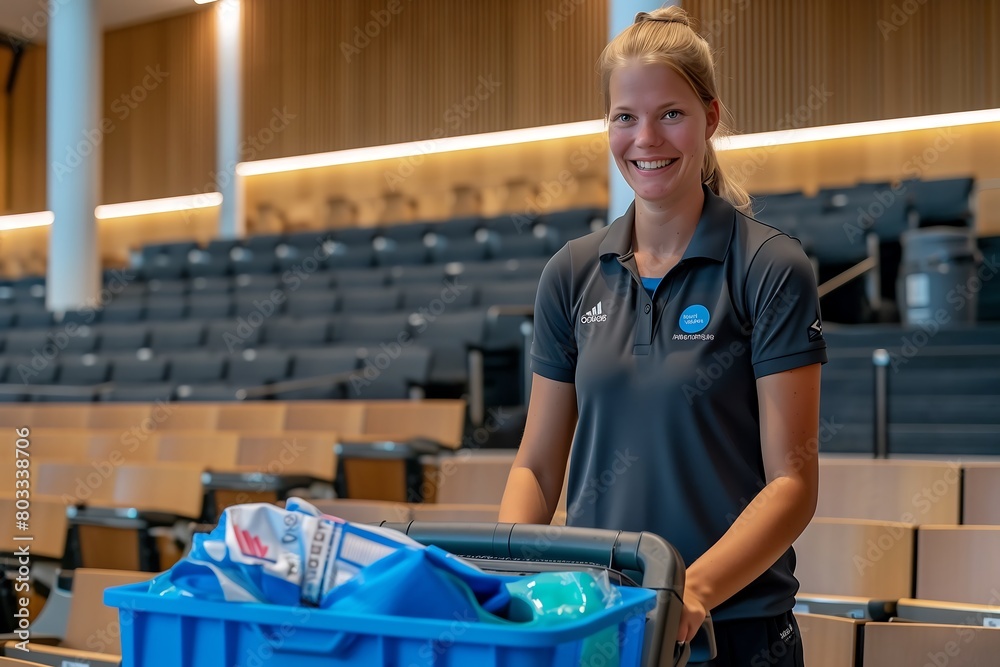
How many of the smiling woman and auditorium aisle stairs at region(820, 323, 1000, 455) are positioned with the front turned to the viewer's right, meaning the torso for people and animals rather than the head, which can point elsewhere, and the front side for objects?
0

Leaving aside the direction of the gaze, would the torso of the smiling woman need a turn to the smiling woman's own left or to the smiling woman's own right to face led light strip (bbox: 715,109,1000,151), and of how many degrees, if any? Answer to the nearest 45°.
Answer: approximately 135° to the smiling woman's own right

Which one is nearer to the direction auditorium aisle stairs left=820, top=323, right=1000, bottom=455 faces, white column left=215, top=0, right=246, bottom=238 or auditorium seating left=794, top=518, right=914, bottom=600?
the auditorium seating

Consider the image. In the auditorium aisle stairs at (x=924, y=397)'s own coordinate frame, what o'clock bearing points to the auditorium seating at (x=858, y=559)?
the auditorium seating at (x=858, y=559) is roughly at 12 o'clock from the auditorium aisle stairs at (x=924, y=397).

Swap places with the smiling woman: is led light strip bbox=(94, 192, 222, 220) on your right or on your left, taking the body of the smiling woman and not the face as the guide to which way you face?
on your right

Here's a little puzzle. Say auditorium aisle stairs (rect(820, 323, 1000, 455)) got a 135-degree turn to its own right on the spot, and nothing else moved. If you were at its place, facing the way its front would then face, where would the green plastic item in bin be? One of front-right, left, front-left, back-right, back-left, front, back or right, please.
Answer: back-left

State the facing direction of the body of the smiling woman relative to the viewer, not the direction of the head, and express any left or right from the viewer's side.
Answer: facing the viewer and to the left of the viewer

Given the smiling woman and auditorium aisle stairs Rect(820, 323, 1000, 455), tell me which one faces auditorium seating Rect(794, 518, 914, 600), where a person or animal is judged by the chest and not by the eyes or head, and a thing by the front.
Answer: auditorium aisle stairs Rect(820, 323, 1000, 455)

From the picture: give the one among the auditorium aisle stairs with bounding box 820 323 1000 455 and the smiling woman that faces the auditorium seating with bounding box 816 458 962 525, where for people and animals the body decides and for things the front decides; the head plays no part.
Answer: the auditorium aisle stairs with bounding box 820 323 1000 455

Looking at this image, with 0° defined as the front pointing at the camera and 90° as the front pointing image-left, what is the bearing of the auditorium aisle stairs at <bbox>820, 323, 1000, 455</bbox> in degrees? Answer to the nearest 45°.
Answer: approximately 0°
